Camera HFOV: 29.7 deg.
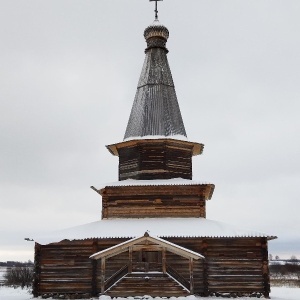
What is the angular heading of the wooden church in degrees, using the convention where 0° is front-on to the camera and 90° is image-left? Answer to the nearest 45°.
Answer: approximately 0°

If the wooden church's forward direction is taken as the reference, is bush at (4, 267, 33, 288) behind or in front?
behind
